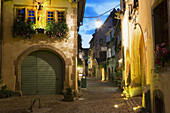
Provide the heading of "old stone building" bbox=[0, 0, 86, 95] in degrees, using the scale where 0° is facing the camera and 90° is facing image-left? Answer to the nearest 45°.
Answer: approximately 0°
